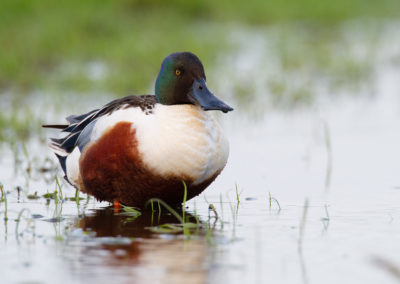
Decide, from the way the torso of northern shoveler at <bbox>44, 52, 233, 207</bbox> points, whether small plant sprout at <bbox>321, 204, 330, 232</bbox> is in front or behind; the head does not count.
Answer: in front

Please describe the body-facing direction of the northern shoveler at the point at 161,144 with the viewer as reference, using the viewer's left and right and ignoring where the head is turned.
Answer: facing the viewer and to the right of the viewer
